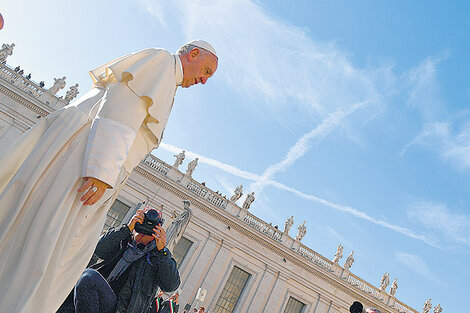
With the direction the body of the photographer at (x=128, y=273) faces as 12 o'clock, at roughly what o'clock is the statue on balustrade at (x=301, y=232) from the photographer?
The statue on balustrade is roughly at 7 o'clock from the photographer.

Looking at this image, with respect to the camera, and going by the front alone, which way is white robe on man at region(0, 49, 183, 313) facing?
to the viewer's right

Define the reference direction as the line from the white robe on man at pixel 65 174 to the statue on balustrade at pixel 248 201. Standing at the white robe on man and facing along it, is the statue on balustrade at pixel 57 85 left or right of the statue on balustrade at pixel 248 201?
left

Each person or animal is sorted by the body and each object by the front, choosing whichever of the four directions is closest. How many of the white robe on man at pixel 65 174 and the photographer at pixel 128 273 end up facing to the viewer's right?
1

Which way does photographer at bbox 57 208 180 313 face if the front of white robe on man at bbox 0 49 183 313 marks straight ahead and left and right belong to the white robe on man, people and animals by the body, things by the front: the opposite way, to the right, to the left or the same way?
to the right

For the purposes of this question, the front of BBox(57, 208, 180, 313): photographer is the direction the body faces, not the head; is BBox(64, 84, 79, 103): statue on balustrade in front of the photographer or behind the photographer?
behind

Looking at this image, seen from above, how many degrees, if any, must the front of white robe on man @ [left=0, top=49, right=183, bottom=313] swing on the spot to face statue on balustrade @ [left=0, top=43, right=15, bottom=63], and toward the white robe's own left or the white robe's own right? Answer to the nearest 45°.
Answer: approximately 90° to the white robe's own left

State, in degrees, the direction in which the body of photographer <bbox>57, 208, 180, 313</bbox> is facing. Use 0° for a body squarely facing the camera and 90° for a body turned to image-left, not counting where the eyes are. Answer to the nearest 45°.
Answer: approximately 0°

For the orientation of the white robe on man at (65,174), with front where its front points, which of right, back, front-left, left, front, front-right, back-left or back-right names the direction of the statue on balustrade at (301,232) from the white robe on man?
front-left
